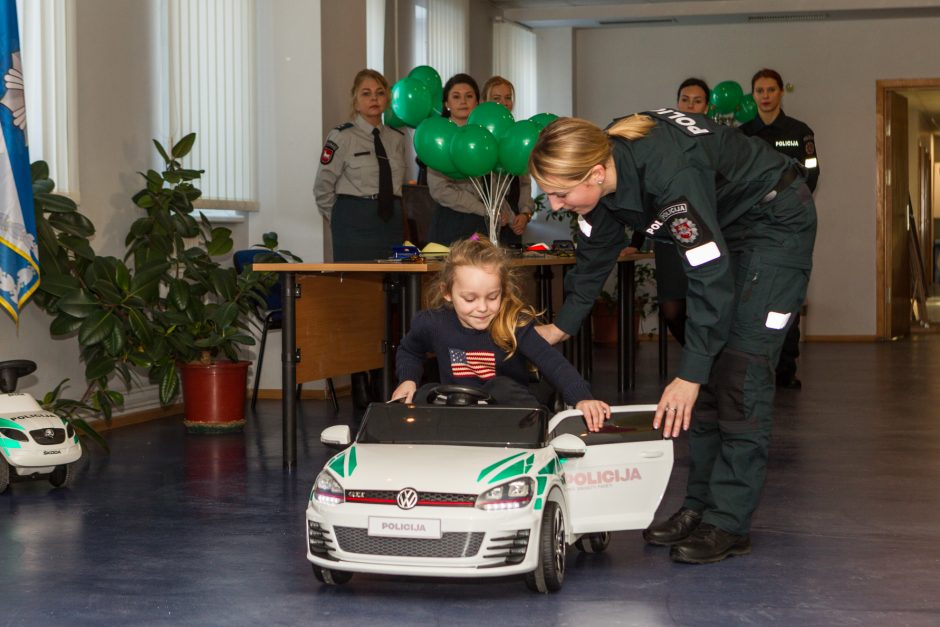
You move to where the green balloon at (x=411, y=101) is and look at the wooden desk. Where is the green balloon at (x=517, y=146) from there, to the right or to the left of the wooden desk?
left

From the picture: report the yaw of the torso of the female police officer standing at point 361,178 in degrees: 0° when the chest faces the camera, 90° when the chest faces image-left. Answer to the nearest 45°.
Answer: approximately 315°

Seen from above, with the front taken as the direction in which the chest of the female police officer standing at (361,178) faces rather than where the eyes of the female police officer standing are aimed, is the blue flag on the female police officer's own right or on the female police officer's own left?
on the female police officer's own right

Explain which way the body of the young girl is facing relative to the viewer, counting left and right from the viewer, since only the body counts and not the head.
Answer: facing the viewer

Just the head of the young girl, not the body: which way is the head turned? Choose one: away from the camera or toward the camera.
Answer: toward the camera

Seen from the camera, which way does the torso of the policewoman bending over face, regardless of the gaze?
to the viewer's left

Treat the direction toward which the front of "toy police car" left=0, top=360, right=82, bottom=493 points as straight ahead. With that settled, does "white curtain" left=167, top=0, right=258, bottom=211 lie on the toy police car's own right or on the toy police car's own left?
on the toy police car's own left

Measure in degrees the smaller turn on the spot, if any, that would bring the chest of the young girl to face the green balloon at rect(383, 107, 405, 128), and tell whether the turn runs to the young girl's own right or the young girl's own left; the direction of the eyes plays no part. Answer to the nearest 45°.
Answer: approximately 180°

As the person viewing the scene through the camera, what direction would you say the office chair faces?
facing to the right of the viewer

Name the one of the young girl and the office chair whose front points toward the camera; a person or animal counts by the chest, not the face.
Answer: the young girl

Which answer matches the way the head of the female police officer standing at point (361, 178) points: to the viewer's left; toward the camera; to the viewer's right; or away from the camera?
toward the camera
